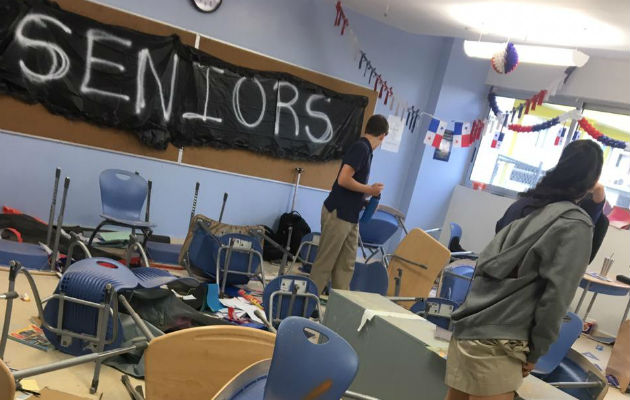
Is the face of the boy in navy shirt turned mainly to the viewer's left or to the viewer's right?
to the viewer's right

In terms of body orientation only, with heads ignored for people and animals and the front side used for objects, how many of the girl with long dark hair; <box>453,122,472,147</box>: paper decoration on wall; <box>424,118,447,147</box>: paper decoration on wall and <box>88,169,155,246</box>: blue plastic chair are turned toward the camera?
3

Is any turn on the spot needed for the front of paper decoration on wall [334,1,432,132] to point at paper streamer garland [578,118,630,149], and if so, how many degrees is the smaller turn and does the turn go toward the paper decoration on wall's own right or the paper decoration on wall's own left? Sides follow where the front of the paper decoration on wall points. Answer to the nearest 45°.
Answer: approximately 45° to the paper decoration on wall's own left

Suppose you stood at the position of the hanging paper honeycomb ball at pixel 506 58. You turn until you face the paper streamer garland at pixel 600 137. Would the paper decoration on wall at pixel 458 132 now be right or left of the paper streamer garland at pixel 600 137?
left

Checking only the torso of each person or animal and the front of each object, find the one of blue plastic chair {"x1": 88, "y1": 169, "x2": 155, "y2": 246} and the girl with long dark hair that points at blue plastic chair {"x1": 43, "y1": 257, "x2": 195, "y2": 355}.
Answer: blue plastic chair {"x1": 88, "y1": 169, "x2": 155, "y2": 246}

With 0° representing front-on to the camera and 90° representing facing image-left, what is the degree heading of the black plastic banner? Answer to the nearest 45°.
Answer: approximately 315°
